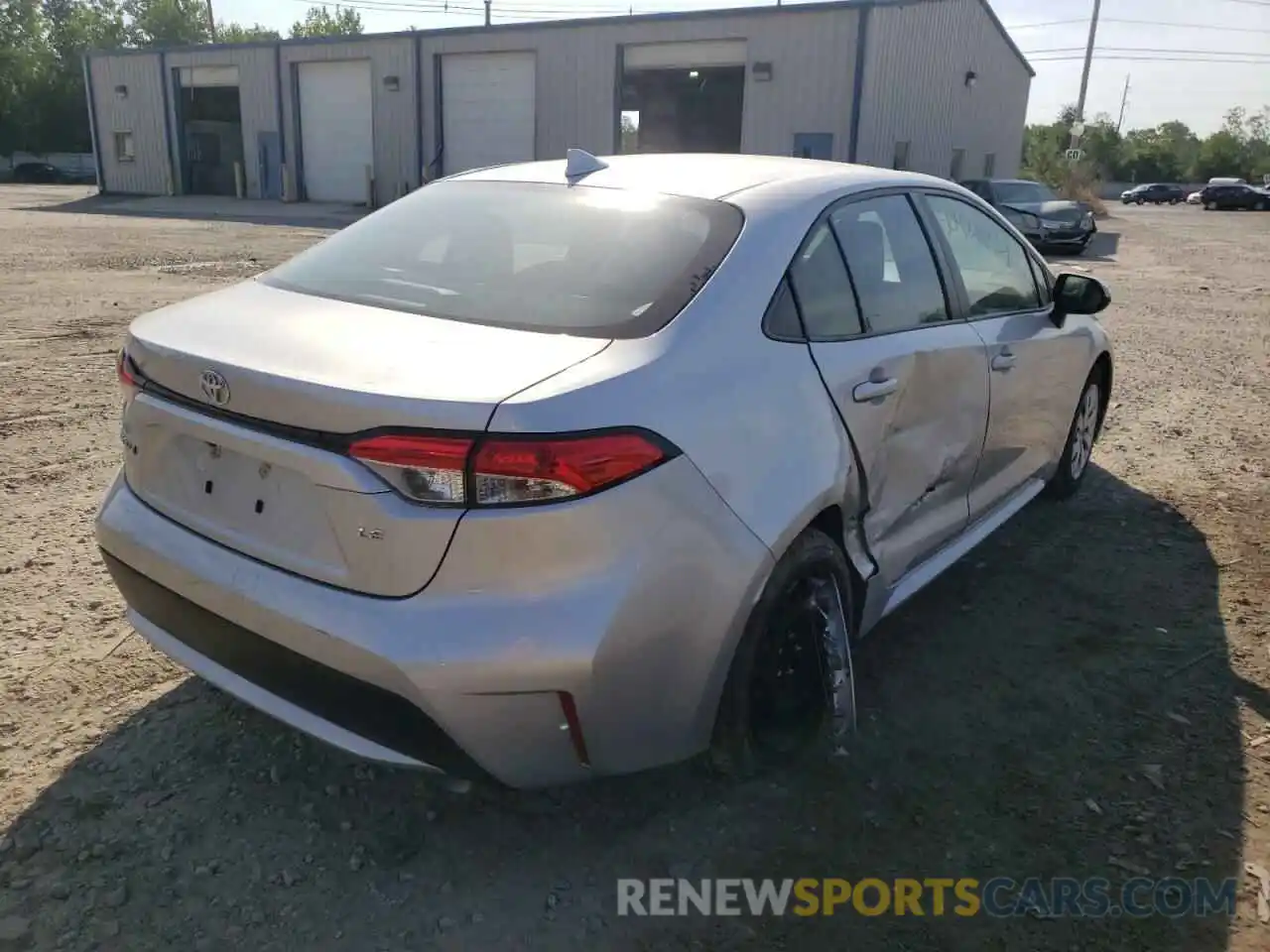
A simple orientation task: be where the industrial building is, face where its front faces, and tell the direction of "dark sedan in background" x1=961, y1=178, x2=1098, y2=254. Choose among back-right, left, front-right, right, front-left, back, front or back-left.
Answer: left

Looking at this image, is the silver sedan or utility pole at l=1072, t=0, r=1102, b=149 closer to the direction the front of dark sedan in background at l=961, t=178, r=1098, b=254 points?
the silver sedan

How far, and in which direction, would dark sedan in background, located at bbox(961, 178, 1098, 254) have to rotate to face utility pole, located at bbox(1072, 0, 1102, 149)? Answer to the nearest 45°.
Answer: approximately 135° to its left

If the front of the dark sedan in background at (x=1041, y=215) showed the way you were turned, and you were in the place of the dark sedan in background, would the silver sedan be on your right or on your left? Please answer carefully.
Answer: on your right

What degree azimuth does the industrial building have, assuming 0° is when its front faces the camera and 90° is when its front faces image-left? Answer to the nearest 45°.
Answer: approximately 45°

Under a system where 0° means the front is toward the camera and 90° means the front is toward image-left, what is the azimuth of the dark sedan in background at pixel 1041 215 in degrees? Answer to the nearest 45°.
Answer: approximately 315°
